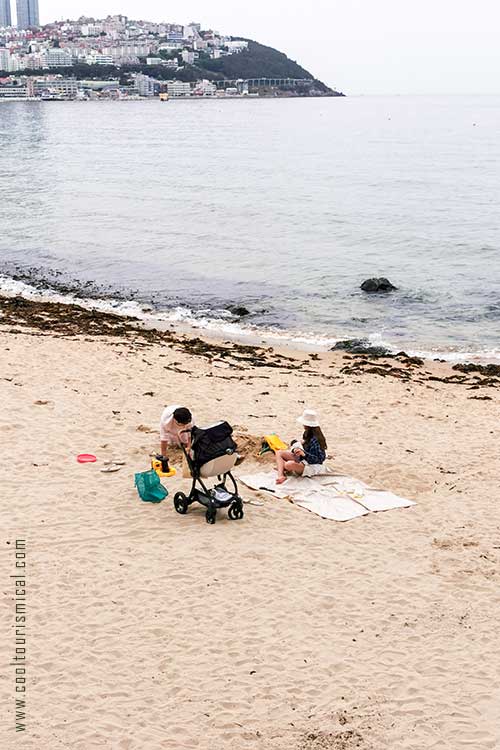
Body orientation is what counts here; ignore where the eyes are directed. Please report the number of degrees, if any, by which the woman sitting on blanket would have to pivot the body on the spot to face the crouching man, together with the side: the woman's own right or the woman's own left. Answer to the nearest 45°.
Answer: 0° — they already face them

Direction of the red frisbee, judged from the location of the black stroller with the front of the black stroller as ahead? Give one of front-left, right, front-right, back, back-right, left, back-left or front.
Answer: back

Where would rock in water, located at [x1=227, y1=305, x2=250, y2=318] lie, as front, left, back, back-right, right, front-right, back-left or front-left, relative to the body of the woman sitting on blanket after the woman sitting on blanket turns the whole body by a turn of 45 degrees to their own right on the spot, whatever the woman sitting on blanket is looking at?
front-right

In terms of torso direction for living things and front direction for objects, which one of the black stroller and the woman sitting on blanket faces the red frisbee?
the woman sitting on blanket

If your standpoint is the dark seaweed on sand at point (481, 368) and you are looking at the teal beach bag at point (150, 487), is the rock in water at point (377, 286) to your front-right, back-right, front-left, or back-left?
back-right

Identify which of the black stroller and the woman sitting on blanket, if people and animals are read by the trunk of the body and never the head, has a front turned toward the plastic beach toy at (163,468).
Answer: the woman sitting on blanket

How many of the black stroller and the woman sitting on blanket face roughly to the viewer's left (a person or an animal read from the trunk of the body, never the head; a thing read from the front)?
1

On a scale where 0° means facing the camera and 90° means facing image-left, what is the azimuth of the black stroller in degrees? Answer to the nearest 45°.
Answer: approximately 315°

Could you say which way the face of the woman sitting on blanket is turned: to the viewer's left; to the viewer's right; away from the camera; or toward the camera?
to the viewer's left

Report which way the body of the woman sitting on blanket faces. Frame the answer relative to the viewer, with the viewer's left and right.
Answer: facing to the left of the viewer

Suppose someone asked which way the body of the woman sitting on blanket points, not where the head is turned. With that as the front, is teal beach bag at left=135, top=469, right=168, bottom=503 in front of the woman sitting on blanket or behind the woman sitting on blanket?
in front

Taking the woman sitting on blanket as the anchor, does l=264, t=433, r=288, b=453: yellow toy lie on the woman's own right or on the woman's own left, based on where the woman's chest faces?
on the woman's own right

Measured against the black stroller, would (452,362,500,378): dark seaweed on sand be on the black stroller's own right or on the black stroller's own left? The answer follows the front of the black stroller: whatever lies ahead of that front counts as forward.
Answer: on the black stroller's own left
